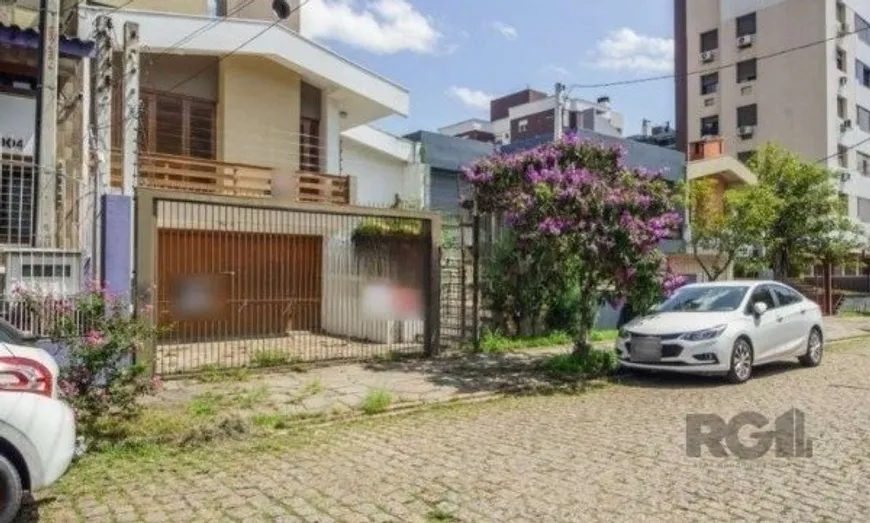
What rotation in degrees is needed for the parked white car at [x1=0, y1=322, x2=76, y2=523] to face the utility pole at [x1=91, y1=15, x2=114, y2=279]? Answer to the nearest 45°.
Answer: approximately 90° to its right

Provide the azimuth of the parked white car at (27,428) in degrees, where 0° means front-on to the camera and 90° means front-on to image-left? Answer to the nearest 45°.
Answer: approximately 90°

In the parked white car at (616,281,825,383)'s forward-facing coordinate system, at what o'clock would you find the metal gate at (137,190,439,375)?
The metal gate is roughly at 1 o'clock from the parked white car.

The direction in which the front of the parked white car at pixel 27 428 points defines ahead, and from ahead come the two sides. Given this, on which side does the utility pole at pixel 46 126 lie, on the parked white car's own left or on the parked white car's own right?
on the parked white car's own right

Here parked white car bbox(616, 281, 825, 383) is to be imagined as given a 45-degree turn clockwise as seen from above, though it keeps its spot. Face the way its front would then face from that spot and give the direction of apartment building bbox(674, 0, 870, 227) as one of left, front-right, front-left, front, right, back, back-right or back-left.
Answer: right

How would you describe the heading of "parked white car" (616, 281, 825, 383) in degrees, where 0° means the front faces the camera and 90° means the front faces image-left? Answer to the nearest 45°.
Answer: approximately 45°

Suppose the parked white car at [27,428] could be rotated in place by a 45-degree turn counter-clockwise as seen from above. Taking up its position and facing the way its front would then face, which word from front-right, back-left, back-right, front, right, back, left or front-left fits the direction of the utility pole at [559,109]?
back

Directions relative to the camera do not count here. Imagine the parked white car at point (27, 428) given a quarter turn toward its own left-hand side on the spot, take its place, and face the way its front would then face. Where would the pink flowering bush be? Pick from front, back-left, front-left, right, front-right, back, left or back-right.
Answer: back
